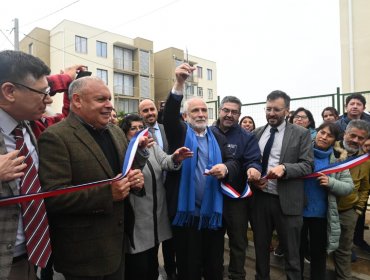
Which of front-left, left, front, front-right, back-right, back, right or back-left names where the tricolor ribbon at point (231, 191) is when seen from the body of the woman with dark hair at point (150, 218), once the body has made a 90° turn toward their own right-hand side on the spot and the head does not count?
back-left

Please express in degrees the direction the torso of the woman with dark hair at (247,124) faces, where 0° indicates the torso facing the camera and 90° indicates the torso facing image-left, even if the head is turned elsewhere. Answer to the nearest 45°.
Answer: approximately 0°

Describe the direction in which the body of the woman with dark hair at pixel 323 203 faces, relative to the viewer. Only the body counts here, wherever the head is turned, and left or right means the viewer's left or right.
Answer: facing the viewer and to the left of the viewer

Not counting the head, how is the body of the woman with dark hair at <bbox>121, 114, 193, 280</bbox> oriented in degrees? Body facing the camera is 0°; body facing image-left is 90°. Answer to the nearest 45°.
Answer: approximately 315°

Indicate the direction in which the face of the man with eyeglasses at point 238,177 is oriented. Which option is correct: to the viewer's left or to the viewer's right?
to the viewer's left

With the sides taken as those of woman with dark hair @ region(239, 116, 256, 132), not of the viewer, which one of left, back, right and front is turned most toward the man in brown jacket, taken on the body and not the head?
front

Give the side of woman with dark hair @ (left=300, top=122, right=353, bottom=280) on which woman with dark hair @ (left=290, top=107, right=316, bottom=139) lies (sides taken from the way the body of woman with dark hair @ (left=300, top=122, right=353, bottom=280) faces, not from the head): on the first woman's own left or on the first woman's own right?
on the first woman's own right

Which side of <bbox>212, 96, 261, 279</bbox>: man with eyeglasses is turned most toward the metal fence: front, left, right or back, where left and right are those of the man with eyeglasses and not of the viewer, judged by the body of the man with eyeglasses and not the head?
back

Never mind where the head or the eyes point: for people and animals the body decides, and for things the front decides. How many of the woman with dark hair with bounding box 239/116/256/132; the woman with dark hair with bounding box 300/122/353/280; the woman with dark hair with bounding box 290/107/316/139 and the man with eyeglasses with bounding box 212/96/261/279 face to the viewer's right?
0

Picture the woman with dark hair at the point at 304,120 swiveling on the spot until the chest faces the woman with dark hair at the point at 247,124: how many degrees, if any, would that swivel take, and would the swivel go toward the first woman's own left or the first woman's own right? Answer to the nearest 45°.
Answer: approximately 90° to the first woman's own right

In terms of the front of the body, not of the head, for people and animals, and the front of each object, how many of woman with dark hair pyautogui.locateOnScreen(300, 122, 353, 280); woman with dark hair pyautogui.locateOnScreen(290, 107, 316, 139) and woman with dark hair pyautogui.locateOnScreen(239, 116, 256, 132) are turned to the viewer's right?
0

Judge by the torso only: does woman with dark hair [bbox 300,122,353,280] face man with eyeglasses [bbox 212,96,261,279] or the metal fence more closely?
the man with eyeglasses

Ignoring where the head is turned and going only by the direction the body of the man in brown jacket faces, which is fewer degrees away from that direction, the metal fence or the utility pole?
the metal fence

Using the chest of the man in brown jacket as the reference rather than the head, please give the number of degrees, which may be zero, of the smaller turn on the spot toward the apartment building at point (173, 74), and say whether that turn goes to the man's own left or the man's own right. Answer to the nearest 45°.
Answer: approximately 135° to the man's own left

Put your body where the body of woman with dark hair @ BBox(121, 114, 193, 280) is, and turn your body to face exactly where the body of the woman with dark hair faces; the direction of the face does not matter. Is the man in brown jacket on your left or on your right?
on your right

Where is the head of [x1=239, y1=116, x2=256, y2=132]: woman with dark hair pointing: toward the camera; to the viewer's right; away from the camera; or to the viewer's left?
toward the camera

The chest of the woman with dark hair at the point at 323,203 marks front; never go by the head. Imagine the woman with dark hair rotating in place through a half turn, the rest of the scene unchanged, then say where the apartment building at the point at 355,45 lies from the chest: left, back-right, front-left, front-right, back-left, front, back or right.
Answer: front-left
